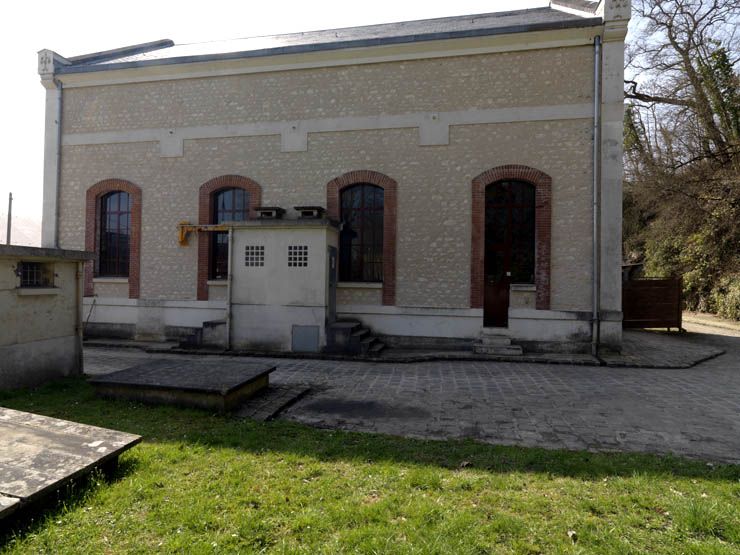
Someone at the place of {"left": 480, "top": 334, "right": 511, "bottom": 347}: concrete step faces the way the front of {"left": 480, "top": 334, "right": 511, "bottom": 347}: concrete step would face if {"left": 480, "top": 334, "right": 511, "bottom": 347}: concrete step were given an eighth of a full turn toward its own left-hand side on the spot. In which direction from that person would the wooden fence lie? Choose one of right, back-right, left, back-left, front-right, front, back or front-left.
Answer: left

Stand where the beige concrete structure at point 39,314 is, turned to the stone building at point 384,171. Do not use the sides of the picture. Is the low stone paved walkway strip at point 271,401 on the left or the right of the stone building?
right

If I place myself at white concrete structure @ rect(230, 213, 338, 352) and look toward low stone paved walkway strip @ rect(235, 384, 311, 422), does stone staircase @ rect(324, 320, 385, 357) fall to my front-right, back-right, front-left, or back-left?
front-left

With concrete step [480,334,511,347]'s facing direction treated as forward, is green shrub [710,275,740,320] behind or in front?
behind

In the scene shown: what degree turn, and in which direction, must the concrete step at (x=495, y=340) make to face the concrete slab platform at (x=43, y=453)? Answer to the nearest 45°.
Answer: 0° — it already faces it

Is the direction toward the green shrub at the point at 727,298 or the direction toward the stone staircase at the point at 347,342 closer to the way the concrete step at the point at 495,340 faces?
the stone staircase

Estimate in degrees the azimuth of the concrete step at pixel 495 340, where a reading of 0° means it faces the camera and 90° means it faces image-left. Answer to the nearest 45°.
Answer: approximately 0°

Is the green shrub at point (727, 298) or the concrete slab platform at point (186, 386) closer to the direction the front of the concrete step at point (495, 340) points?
the concrete slab platform

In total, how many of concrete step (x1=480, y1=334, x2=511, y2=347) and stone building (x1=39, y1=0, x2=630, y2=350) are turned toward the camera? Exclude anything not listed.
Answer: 2

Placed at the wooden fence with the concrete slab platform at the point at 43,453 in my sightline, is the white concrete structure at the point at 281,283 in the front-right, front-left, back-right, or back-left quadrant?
front-right

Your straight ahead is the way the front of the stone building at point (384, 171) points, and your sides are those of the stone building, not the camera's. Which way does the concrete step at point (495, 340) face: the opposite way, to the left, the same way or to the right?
the same way

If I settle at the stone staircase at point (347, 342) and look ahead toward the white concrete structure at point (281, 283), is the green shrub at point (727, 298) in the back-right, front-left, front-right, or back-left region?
back-right

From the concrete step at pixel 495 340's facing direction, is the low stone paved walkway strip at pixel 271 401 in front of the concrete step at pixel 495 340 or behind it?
in front

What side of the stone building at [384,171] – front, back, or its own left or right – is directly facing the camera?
front
